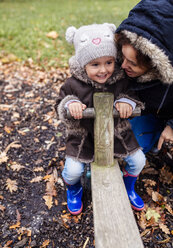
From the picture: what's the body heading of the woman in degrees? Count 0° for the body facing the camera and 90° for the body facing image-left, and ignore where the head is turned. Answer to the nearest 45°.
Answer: approximately 45°

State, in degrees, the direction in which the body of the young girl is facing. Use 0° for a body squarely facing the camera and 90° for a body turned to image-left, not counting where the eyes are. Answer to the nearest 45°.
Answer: approximately 0°

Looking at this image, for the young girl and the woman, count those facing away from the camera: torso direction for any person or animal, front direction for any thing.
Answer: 0

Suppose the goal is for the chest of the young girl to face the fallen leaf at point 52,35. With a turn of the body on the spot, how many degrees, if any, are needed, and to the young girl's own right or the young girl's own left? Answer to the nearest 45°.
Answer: approximately 180°
